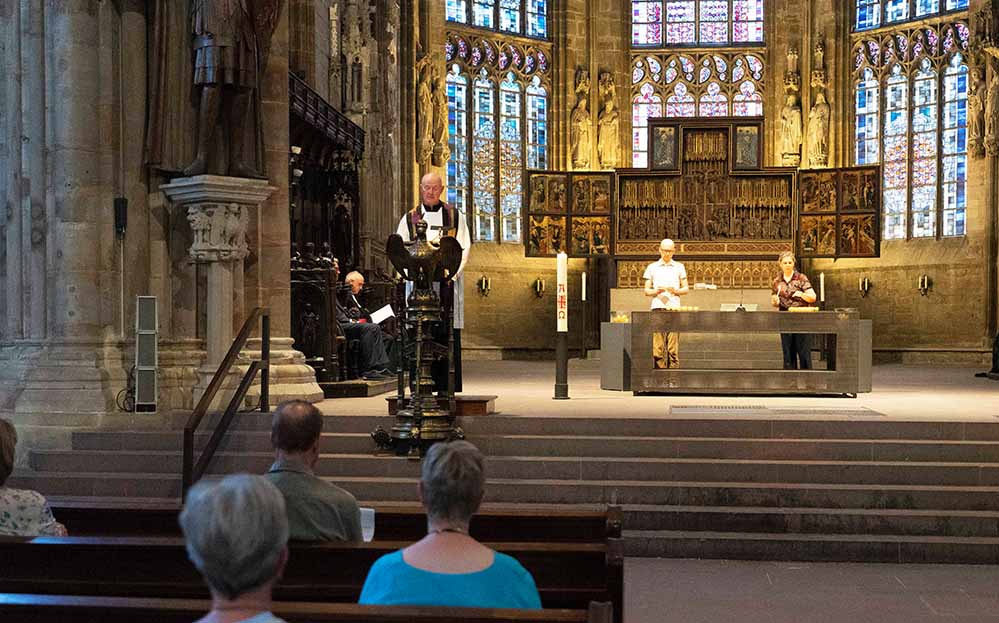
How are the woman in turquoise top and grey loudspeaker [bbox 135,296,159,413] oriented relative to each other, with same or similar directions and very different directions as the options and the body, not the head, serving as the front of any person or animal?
very different directions

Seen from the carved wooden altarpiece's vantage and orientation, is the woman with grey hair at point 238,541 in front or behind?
in front

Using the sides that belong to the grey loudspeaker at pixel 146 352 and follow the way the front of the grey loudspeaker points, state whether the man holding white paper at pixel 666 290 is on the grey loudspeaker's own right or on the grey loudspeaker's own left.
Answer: on the grey loudspeaker's own left

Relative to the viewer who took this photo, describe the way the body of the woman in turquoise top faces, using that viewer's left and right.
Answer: facing away from the viewer

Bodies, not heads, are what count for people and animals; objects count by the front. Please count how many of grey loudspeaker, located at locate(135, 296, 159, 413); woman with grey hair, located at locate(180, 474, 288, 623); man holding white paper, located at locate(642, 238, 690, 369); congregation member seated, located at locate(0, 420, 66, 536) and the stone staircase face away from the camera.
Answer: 2

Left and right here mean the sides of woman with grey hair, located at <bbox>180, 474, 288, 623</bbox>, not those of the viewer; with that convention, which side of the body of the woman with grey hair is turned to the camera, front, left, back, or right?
back

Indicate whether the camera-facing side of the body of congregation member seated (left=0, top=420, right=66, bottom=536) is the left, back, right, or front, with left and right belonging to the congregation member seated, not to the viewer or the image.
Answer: back

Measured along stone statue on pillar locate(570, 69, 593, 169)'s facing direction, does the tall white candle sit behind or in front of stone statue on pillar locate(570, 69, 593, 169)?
in front

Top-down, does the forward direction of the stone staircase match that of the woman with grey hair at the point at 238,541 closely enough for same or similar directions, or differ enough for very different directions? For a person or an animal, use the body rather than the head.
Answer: very different directions

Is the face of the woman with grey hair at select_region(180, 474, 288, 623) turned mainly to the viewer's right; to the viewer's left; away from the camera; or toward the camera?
away from the camera

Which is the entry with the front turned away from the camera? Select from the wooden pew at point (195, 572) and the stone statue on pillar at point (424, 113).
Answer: the wooden pew

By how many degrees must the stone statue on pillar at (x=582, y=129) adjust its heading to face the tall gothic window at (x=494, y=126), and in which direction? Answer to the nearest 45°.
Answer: approximately 90° to its right

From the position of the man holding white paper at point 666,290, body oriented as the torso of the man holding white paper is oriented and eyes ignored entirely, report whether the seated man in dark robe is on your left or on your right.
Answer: on your right

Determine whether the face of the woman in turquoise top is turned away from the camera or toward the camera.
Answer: away from the camera
